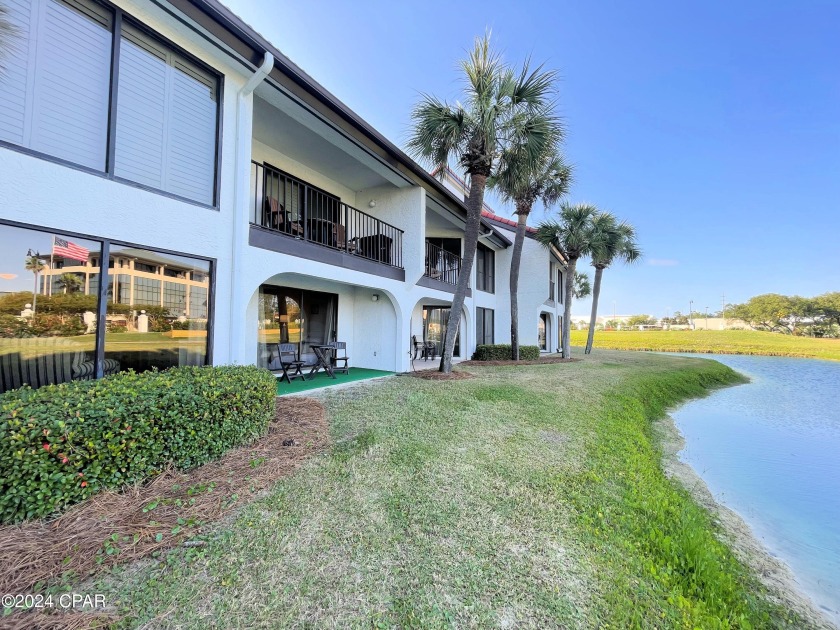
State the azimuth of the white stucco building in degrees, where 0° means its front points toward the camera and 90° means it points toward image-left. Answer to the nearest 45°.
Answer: approximately 315°

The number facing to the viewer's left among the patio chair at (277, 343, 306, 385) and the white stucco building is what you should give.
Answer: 0

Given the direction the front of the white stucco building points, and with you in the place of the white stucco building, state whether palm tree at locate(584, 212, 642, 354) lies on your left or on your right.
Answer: on your left

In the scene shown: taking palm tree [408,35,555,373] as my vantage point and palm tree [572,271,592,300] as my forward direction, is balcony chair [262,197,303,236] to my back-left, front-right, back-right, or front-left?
back-left

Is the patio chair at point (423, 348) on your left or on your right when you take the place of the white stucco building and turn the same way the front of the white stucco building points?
on your left

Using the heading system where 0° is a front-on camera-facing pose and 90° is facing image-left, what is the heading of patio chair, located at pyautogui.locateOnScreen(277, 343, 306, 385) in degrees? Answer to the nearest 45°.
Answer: approximately 315°

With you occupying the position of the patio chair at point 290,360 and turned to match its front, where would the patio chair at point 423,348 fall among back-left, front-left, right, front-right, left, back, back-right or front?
left

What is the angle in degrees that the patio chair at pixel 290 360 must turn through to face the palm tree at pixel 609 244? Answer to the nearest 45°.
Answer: approximately 45° to its left
